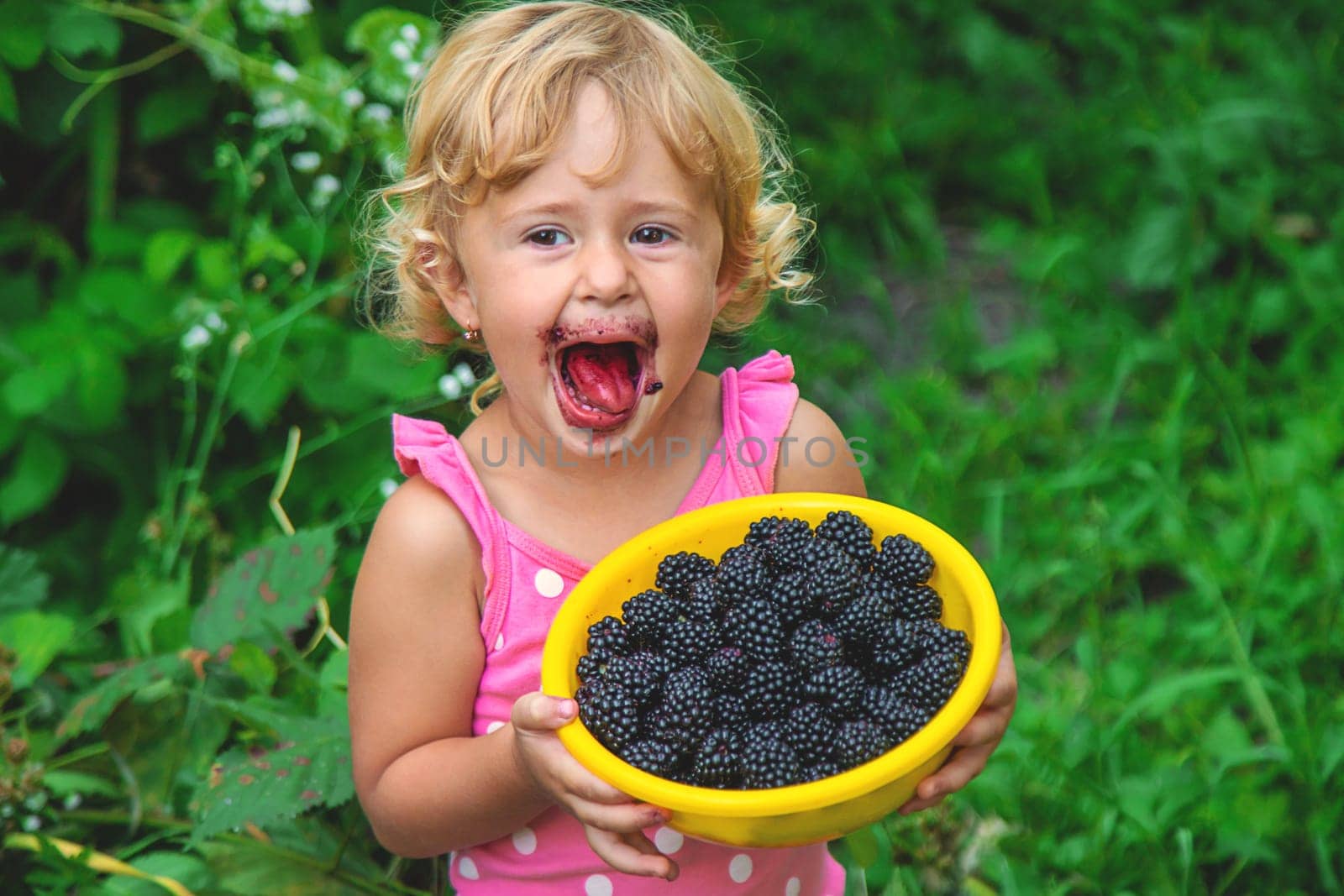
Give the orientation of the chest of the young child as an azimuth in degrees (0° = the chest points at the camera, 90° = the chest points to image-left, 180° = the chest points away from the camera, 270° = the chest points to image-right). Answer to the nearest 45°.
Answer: approximately 0°

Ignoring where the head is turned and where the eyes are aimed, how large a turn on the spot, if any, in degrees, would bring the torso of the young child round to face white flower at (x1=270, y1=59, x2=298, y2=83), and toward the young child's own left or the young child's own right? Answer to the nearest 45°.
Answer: approximately 135° to the young child's own right

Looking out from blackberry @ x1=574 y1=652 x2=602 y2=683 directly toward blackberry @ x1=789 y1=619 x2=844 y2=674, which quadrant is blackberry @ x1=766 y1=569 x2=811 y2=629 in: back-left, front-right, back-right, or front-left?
front-left

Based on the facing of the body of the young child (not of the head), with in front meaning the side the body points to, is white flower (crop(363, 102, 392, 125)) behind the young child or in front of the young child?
behind

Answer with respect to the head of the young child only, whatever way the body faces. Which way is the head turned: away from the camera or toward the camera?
toward the camera
